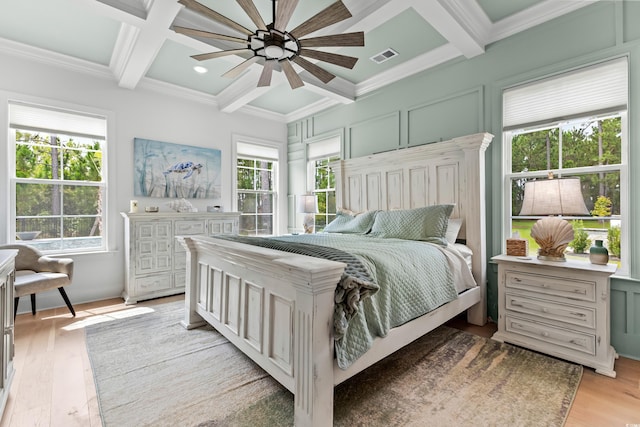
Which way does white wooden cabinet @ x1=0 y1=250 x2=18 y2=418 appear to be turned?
to the viewer's right

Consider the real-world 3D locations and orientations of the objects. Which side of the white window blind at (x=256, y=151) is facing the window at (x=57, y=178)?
right

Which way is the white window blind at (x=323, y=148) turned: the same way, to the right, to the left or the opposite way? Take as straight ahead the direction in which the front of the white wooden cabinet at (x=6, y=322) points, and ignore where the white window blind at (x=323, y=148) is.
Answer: the opposite way

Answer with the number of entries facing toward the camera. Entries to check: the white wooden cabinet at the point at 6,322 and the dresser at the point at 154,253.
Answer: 1

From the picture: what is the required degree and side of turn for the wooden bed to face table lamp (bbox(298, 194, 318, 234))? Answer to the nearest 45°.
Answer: approximately 135° to its right

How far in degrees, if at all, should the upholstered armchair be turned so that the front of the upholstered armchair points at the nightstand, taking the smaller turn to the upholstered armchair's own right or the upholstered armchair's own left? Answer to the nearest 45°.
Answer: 0° — it already faces it

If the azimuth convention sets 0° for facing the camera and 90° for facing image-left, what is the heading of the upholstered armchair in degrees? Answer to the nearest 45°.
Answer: approximately 315°

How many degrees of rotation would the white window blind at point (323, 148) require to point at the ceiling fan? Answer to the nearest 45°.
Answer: approximately 45° to its left

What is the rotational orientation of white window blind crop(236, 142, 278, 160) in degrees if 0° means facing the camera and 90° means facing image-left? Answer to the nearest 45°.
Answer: approximately 315°

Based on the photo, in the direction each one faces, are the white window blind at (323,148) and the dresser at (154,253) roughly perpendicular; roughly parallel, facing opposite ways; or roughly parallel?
roughly perpendicular
